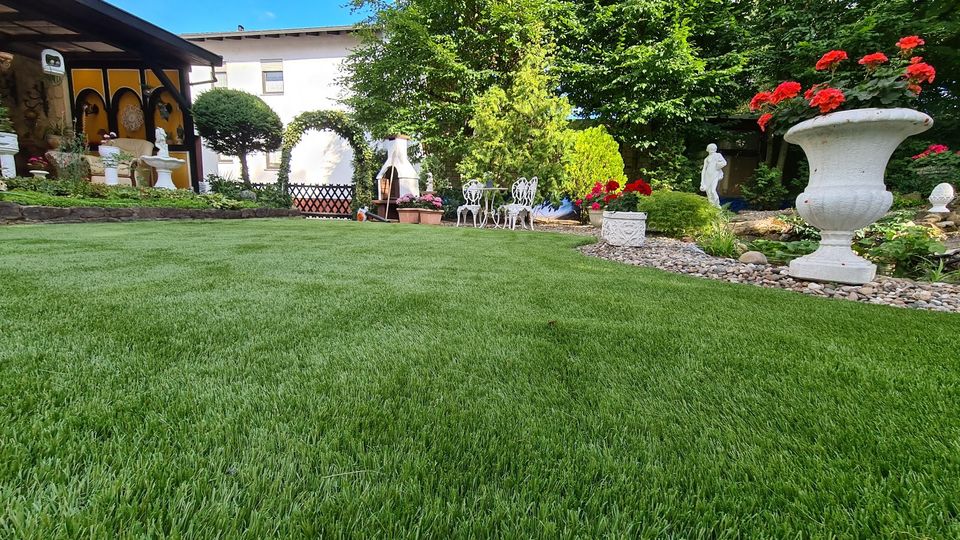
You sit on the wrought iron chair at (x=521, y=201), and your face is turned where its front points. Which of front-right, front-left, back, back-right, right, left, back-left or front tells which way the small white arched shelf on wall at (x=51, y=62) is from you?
front-right

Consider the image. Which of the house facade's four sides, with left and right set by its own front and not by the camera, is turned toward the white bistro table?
front

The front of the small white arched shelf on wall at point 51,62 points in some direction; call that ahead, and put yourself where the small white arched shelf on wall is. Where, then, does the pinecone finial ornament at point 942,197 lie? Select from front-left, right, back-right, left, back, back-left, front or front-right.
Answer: front-left

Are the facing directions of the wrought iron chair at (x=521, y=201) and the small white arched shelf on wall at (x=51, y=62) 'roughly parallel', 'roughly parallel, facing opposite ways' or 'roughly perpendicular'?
roughly perpendicular

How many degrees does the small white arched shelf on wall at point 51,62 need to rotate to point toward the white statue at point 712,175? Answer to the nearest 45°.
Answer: approximately 45° to its left

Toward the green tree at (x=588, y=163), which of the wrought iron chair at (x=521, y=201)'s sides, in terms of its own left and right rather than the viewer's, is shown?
back

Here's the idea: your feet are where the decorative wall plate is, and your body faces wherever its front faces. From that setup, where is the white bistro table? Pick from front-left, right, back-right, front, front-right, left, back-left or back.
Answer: front-left

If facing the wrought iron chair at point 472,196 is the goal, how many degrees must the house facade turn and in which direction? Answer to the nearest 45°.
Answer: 0° — it already faces it

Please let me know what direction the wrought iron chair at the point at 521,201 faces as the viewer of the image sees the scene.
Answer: facing the viewer and to the left of the viewer

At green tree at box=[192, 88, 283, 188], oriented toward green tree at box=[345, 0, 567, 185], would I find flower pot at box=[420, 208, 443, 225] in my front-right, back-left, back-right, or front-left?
front-right

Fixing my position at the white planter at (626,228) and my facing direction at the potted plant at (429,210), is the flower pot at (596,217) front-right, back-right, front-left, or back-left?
front-right

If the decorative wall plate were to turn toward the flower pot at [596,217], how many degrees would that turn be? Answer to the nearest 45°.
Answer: approximately 45° to its left

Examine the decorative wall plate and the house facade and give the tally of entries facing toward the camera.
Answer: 2

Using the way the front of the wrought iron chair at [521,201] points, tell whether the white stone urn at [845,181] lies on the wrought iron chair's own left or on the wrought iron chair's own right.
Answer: on the wrought iron chair's own left

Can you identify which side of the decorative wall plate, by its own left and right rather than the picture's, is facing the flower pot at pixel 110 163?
front

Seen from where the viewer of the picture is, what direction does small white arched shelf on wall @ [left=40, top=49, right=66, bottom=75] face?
facing the viewer
